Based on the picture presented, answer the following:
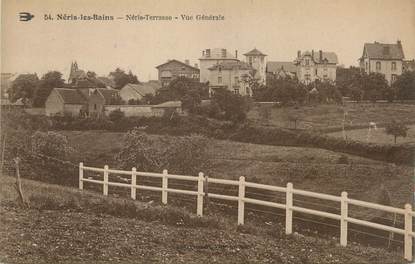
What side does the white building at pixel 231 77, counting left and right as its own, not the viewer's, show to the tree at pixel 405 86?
left

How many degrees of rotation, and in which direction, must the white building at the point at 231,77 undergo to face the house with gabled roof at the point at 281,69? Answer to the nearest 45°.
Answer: approximately 90° to its left

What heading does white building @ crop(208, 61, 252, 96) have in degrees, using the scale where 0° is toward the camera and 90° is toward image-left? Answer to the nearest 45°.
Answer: approximately 0°

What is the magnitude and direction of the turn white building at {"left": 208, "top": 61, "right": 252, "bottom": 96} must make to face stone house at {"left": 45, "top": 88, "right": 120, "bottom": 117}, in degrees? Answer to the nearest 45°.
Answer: approximately 90° to its right

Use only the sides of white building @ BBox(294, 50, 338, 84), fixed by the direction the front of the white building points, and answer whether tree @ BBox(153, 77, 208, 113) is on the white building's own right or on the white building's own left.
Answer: on the white building's own right

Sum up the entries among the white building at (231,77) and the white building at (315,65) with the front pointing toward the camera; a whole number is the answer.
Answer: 2

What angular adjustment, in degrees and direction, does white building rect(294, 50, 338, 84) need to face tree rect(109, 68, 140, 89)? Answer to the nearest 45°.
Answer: approximately 90° to its right

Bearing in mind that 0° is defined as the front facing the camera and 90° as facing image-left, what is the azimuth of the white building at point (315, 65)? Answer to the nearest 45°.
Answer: approximately 0°
